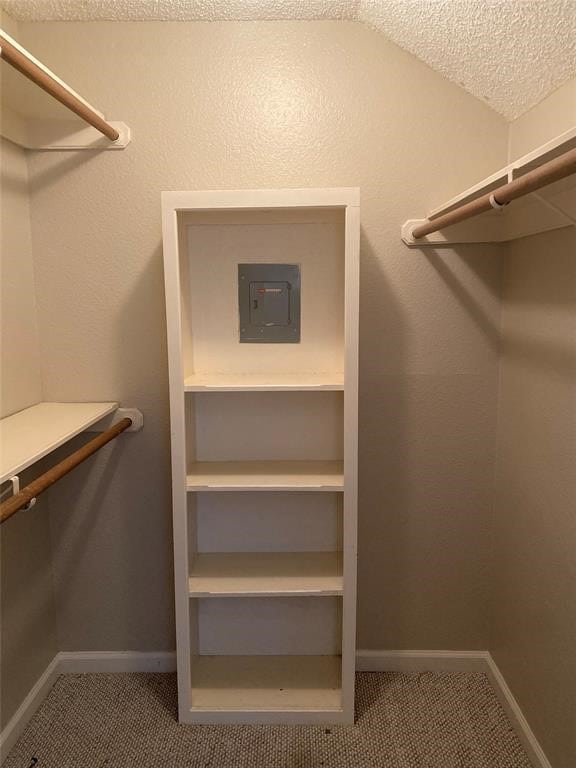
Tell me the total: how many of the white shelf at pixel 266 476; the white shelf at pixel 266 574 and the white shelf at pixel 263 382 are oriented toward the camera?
3

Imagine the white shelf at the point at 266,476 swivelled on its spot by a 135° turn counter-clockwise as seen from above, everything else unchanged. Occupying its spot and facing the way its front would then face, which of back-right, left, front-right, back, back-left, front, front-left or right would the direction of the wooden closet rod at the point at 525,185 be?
right

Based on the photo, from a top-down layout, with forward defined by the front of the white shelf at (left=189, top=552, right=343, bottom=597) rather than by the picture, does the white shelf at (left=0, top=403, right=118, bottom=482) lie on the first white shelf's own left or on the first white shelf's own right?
on the first white shelf's own right

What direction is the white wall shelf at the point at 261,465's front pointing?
toward the camera

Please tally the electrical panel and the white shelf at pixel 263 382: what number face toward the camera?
2

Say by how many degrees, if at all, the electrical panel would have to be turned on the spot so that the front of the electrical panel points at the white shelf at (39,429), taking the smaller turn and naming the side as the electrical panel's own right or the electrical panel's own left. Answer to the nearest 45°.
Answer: approximately 45° to the electrical panel's own right
